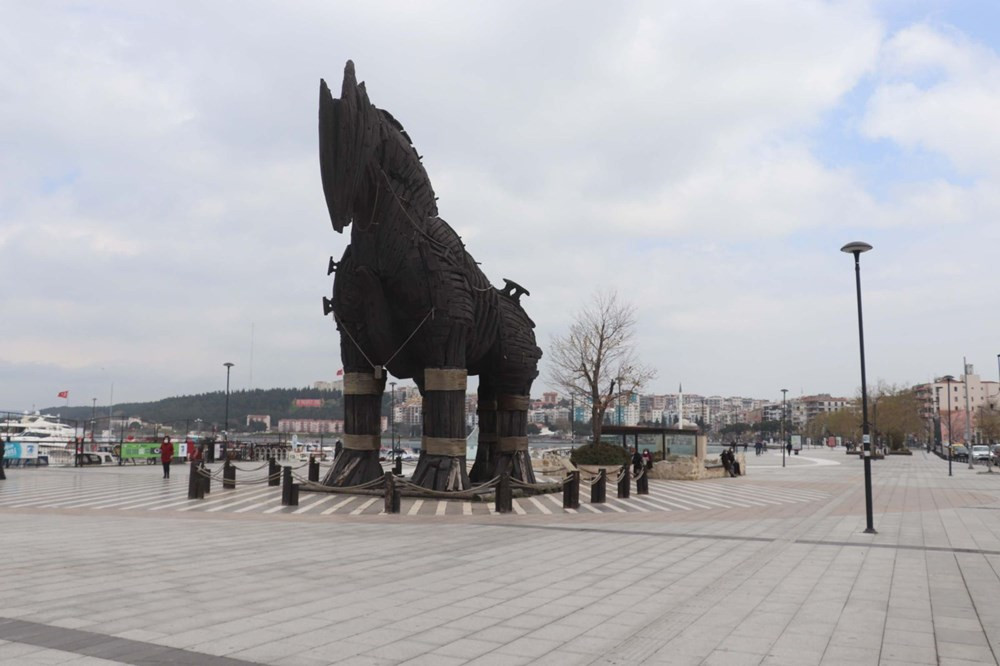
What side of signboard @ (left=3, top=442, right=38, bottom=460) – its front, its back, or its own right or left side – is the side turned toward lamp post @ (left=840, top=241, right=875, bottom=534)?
front

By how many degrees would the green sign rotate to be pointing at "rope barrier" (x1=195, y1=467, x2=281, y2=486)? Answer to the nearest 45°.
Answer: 0° — it already faces it

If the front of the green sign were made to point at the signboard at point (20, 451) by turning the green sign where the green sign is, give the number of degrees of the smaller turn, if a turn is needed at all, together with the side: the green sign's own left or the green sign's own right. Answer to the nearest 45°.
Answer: approximately 45° to the green sign's own right

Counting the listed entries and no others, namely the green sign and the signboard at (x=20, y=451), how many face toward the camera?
2

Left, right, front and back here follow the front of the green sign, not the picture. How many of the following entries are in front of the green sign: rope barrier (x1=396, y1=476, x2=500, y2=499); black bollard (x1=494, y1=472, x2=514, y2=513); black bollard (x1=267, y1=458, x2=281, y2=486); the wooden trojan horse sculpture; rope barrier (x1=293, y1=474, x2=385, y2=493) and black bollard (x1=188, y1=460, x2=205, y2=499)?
6

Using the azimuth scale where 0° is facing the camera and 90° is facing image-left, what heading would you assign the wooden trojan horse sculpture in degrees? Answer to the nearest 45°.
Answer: approximately 45°

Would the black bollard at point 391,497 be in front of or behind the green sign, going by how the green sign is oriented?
in front

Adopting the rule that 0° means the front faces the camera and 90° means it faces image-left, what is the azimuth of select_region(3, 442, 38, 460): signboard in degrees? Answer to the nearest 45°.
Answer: approximately 0°

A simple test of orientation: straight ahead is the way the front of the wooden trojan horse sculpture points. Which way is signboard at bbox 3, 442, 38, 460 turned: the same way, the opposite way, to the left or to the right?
to the left
